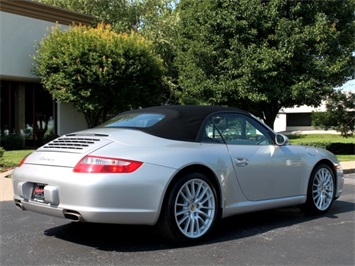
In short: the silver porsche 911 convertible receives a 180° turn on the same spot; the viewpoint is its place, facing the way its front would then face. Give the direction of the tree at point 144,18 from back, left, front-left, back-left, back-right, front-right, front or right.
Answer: back-right

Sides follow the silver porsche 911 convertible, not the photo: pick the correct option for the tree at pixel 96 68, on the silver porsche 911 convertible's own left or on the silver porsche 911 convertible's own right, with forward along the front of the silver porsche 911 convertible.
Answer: on the silver porsche 911 convertible's own left

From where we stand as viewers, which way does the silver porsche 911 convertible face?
facing away from the viewer and to the right of the viewer

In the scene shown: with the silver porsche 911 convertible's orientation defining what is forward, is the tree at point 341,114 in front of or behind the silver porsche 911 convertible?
in front

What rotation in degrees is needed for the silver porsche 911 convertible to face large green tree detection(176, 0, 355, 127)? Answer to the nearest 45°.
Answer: approximately 45° to its left
